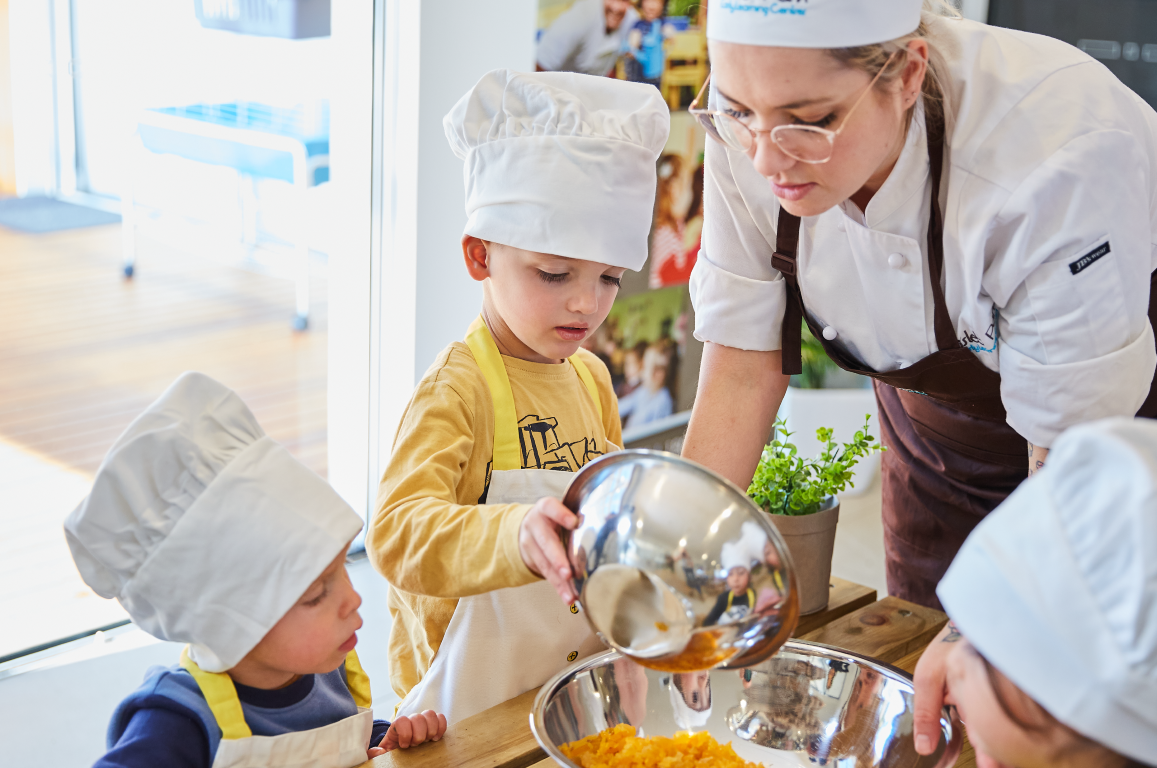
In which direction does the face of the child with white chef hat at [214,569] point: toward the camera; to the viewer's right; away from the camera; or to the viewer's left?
to the viewer's right

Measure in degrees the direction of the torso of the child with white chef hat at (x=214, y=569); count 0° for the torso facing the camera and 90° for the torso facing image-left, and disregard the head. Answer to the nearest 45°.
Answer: approximately 315°

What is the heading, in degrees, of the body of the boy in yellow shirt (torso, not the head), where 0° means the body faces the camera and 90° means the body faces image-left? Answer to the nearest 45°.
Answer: approximately 315°

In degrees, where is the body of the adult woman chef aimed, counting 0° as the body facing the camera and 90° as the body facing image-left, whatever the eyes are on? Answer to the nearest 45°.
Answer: approximately 45°

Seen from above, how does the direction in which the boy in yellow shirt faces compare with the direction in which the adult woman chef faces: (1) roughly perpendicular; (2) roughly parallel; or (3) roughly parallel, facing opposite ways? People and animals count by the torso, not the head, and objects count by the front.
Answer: roughly perpendicular

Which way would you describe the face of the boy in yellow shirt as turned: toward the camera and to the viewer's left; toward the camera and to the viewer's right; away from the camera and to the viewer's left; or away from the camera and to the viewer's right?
toward the camera and to the viewer's right

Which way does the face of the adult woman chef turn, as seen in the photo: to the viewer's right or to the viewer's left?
to the viewer's left

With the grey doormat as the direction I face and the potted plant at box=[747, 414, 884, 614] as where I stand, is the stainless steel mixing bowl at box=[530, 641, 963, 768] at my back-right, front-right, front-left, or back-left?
back-left
